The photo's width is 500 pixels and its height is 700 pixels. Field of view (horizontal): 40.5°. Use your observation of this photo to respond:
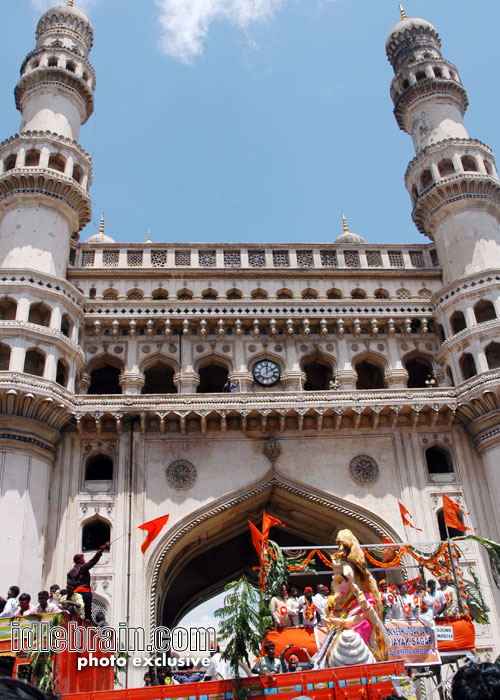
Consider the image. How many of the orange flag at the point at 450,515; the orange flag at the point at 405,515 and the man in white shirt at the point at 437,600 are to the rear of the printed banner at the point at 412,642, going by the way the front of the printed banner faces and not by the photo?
3

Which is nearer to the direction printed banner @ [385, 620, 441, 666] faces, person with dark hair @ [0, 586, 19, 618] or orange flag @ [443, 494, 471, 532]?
the person with dark hair

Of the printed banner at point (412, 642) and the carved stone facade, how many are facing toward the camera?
2

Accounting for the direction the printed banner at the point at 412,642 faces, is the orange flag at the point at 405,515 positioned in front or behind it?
behind

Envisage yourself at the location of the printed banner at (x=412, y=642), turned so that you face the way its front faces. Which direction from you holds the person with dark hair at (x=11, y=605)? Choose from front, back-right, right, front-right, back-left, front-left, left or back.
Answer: right

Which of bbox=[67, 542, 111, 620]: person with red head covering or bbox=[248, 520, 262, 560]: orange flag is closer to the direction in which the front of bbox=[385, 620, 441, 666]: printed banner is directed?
the person with red head covering

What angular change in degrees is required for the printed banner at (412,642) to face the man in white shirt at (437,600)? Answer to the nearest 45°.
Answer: approximately 180°

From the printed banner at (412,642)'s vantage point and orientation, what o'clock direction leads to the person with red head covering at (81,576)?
The person with red head covering is roughly at 3 o'clock from the printed banner.

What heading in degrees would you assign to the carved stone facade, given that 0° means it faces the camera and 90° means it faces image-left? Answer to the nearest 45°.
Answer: approximately 0°
